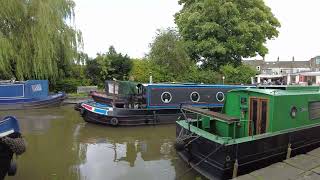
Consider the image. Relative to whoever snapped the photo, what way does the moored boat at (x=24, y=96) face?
facing to the right of the viewer

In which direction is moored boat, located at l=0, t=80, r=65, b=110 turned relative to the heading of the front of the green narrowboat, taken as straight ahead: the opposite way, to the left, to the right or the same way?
the opposite way

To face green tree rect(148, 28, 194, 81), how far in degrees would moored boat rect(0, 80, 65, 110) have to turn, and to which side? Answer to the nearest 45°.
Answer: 0° — it already faces it

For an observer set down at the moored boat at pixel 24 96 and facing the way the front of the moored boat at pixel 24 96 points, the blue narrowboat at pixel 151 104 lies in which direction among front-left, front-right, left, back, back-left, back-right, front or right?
front-right

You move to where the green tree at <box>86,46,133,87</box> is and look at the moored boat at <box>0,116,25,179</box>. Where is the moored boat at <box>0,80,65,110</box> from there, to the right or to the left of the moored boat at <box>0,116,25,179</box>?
right

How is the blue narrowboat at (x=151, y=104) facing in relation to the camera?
to the viewer's left

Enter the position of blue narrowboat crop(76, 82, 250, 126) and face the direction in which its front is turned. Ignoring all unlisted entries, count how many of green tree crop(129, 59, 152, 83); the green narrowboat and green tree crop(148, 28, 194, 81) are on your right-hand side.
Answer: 2

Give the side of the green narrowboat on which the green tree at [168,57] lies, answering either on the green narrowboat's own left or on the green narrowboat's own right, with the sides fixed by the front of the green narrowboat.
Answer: on the green narrowboat's own right

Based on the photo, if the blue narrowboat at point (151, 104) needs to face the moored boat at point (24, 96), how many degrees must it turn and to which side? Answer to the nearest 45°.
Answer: approximately 45° to its right

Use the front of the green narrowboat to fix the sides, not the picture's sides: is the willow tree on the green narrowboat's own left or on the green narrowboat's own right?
on the green narrowboat's own right

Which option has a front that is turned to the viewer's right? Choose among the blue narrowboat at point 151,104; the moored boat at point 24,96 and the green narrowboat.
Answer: the moored boat

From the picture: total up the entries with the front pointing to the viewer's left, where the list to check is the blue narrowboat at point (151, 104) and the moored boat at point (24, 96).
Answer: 1

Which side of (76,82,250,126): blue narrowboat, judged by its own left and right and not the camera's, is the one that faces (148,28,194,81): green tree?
right
